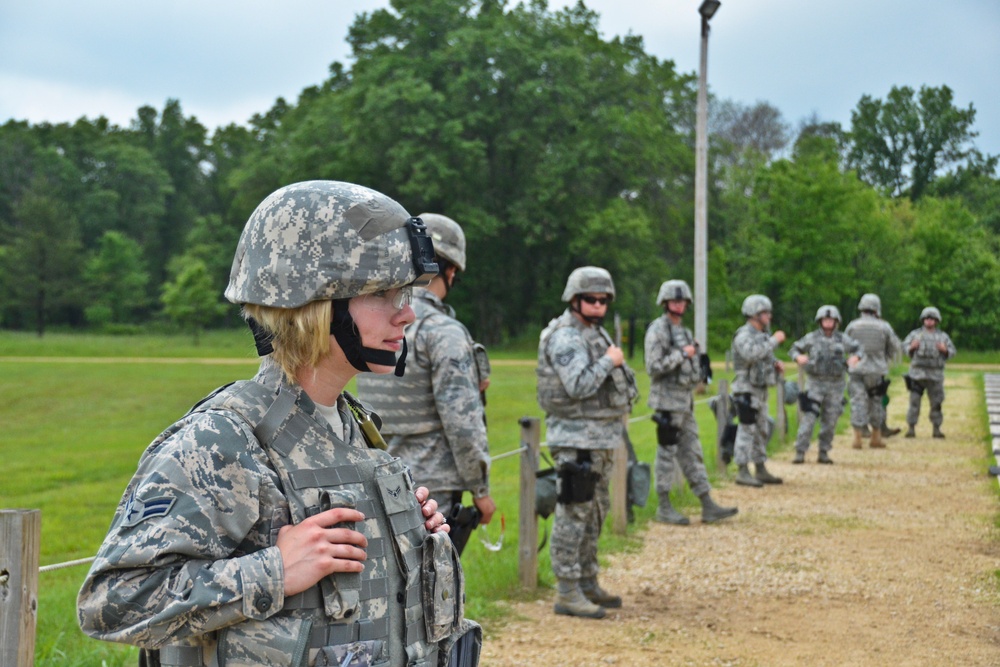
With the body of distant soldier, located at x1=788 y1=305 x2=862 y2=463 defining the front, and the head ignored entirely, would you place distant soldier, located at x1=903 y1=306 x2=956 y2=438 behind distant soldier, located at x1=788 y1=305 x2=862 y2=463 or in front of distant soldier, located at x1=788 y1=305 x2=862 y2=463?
behind

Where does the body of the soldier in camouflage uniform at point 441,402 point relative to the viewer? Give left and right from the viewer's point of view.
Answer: facing away from the viewer and to the right of the viewer

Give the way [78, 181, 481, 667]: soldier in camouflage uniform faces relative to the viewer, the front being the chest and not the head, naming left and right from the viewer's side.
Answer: facing the viewer and to the right of the viewer

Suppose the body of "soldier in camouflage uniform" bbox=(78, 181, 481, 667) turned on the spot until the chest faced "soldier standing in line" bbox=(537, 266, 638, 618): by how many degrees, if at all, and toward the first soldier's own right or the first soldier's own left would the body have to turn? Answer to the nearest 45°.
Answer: approximately 135° to the first soldier's own left

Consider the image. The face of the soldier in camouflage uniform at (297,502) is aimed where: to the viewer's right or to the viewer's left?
to the viewer's right

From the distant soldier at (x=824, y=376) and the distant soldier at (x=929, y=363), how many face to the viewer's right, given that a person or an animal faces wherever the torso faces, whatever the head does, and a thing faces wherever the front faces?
0

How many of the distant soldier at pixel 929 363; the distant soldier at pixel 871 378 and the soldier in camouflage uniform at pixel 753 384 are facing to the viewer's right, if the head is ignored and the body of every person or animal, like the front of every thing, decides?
1
